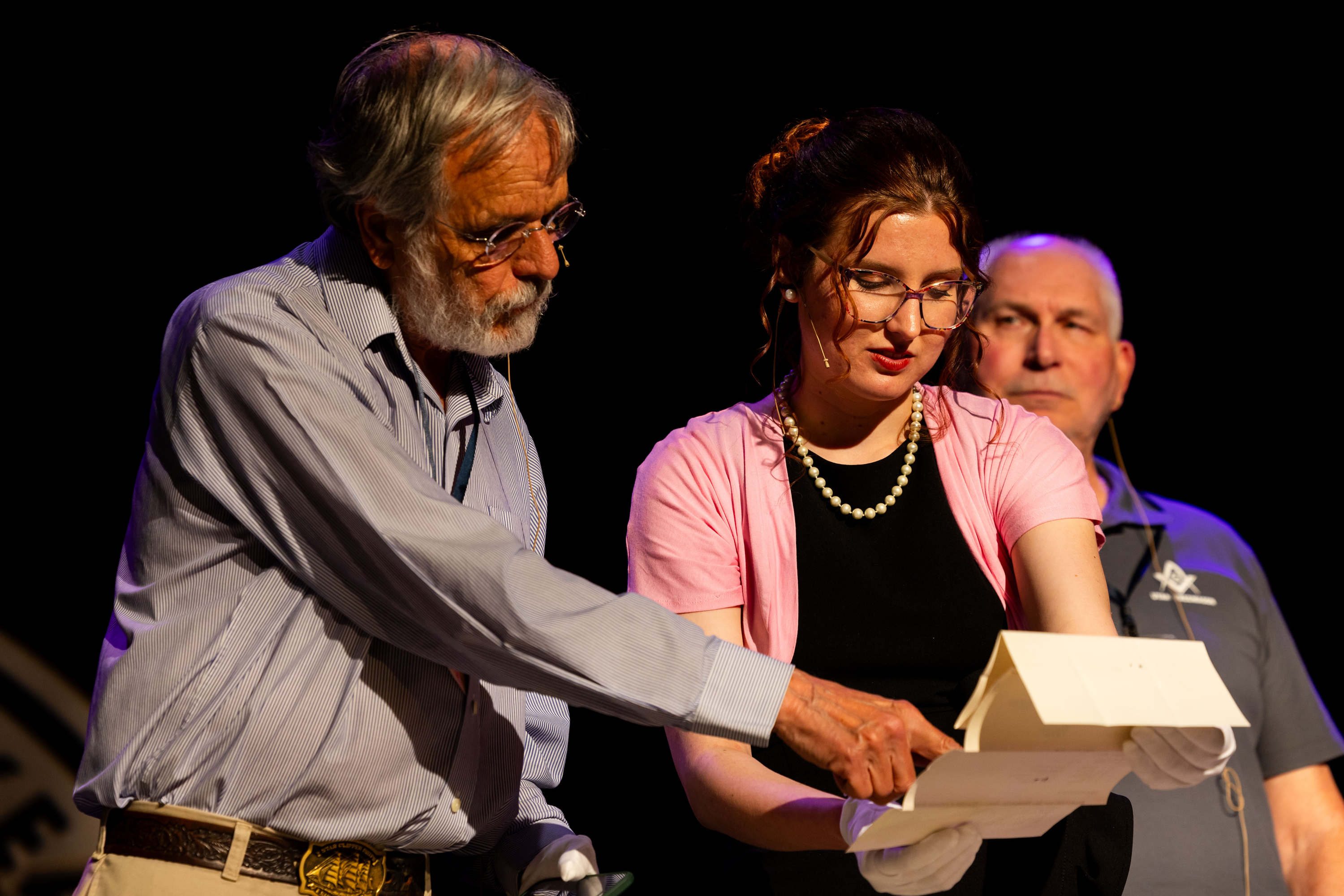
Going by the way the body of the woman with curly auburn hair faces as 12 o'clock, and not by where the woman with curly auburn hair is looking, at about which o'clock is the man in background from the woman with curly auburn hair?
The man in background is roughly at 7 o'clock from the woman with curly auburn hair.

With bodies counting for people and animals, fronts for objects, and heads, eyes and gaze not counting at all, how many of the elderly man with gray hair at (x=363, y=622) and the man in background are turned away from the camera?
0

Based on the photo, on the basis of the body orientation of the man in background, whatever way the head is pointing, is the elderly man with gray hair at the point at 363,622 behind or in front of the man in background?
in front

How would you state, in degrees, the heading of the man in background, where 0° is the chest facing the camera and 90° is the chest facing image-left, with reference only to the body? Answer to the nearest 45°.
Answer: approximately 45°

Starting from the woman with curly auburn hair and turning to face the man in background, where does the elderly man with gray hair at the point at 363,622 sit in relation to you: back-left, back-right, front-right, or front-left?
back-left

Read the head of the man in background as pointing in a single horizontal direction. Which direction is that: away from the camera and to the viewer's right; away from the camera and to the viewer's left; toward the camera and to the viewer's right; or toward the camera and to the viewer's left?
toward the camera and to the viewer's left

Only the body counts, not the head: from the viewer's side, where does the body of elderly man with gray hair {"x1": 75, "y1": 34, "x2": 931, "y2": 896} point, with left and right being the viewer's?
facing the viewer and to the right of the viewer

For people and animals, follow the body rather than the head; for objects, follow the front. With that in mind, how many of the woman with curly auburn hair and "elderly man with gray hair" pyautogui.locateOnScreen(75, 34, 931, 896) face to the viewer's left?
0

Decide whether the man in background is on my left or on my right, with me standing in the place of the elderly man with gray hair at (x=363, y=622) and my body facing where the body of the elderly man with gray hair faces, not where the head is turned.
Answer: on my left

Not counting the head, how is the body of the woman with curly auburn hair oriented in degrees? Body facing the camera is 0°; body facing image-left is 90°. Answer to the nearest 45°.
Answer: approximately 0°

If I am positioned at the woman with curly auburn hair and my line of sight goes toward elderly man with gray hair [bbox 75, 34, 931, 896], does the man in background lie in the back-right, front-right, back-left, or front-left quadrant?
back-right
